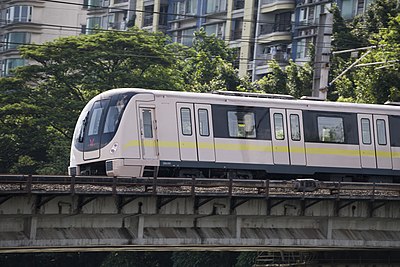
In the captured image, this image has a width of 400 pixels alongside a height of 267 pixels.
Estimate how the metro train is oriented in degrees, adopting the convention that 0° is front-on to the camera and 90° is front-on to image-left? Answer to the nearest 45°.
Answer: approximately 45°

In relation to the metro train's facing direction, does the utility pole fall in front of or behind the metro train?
behind
